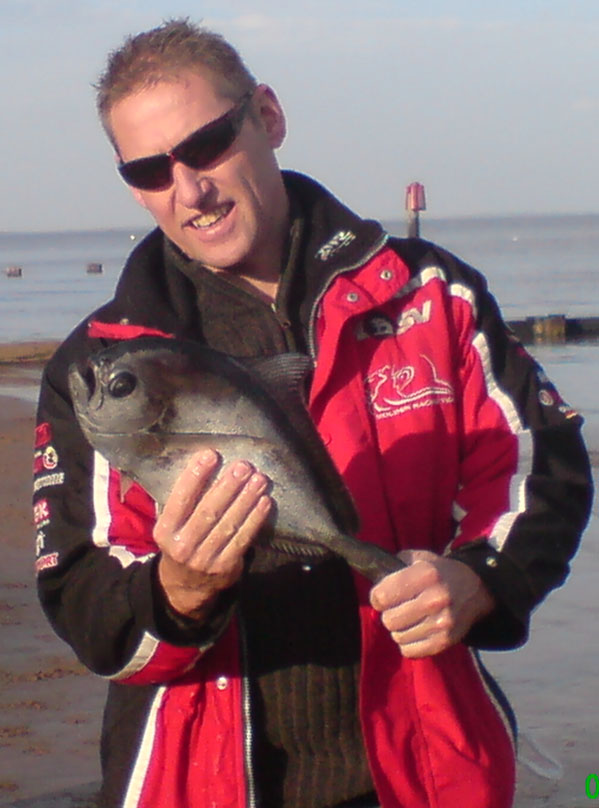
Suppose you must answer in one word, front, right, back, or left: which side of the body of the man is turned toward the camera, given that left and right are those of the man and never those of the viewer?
front

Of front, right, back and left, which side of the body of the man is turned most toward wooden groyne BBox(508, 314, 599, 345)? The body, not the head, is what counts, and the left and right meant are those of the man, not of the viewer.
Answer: back
